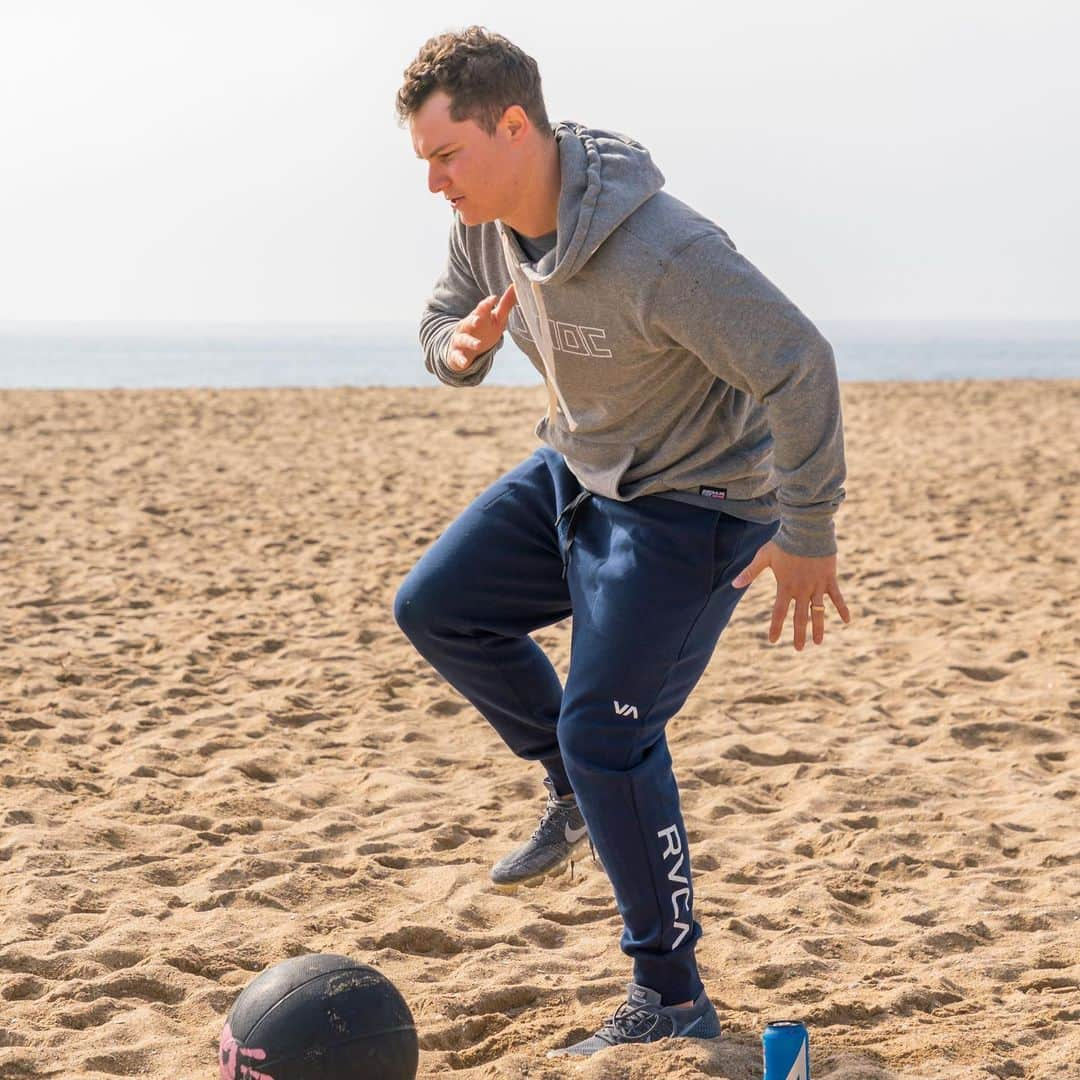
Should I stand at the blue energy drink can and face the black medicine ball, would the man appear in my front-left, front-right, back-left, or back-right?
front-right

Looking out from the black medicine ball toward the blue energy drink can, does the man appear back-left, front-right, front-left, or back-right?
front-left

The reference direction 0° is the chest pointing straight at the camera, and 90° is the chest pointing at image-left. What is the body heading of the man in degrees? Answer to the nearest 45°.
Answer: approximately 45°
